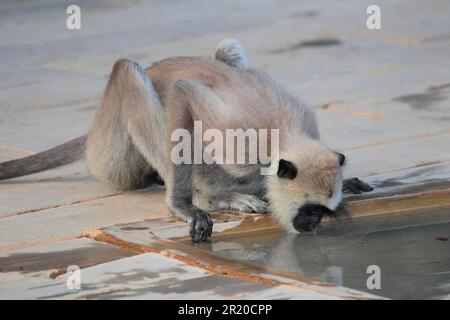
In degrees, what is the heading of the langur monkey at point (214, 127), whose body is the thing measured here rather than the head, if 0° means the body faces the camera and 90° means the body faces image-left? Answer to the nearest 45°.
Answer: approximately 315°
